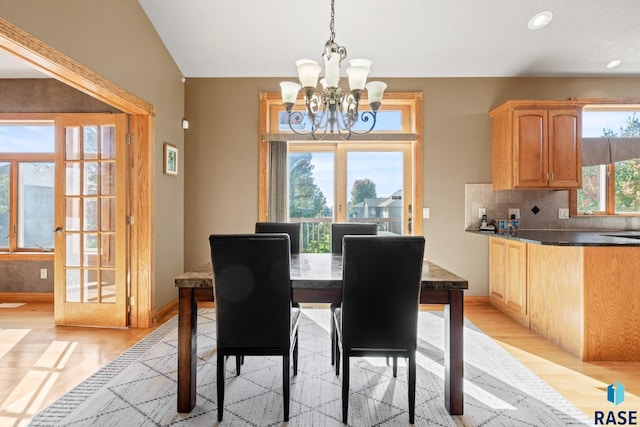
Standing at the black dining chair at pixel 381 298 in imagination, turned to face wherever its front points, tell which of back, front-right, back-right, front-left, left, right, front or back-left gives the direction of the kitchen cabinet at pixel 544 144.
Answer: front-right

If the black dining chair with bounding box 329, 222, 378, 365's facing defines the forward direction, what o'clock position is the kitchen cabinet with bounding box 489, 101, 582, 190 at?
The kitchen cabinet is roughly at 8 o'clock from the black dining chair.

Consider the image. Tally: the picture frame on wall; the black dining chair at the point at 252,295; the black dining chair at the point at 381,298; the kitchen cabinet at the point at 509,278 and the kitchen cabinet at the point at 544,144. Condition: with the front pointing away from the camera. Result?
2

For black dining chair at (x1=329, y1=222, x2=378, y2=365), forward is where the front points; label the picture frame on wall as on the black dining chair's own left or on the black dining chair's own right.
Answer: on the black dining chair's own right

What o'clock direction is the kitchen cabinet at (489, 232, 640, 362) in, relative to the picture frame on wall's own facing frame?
The kitchen cabinet is roughly at 12 o'clock from the picture frame on wall.

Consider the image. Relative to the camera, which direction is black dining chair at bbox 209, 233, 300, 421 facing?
away from the camera

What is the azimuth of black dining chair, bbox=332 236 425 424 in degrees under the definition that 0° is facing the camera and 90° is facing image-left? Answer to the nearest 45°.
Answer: approximately 180°

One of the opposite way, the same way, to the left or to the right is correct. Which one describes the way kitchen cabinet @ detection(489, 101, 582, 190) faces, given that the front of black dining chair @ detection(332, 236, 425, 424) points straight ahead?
the opposite way

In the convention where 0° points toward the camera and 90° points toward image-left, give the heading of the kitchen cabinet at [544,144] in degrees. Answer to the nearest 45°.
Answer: approximately 315°

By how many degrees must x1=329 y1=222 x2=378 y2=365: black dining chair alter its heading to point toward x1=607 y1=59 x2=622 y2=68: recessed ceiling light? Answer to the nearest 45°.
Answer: approximately 90° to its left
